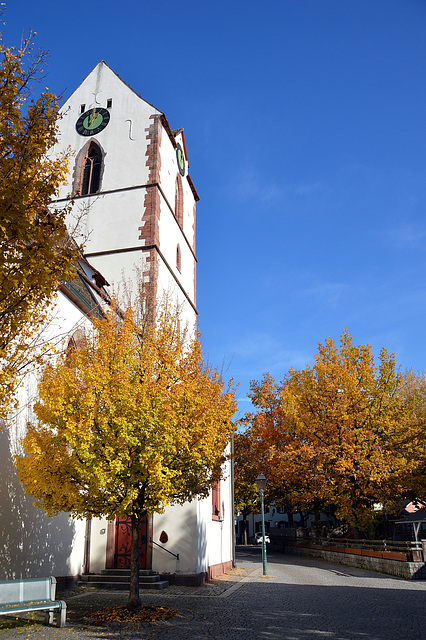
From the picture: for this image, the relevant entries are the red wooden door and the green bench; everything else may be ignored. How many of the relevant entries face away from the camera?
0

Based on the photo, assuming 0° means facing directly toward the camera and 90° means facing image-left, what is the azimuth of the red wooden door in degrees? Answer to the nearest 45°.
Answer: approximately 0°

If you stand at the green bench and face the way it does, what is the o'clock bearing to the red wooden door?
The red wooden door is roughly at 8 o'clock from the green bench.

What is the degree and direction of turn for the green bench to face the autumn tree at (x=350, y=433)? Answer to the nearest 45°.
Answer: approximately 90° to its left

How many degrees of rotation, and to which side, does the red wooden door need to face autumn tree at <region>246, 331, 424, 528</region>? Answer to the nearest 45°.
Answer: approximately 135° to its left

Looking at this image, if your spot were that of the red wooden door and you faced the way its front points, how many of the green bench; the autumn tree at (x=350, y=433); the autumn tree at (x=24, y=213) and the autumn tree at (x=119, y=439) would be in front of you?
3

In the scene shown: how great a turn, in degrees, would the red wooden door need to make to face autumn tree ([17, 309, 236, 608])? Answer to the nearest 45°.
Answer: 0° — it already faces it

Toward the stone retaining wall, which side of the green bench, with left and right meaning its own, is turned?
left

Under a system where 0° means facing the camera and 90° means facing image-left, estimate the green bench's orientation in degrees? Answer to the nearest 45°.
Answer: approximately 315°
